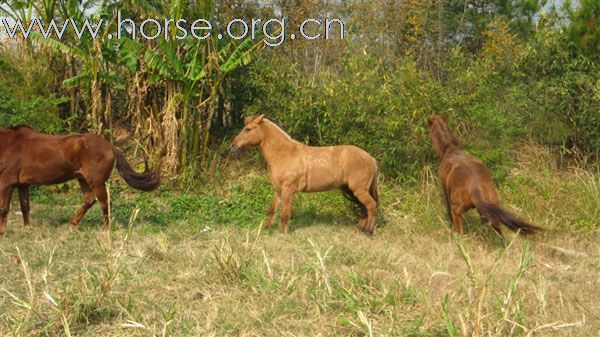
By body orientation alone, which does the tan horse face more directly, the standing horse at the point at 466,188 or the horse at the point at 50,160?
the horse

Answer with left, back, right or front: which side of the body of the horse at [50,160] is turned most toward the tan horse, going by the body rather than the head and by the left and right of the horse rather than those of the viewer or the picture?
back

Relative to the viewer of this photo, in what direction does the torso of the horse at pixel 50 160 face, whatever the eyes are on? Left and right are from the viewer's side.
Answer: facing to the left of the viewer

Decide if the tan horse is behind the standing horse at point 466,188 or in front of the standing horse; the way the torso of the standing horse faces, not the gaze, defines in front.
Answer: in front

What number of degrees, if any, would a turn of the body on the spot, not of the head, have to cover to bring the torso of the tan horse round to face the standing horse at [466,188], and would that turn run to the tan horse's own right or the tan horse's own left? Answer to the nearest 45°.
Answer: approximately 135° to the tan horse's own left

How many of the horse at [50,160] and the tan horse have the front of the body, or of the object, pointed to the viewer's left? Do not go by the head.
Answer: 2

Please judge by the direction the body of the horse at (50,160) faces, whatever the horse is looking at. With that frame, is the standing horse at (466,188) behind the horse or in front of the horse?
behind

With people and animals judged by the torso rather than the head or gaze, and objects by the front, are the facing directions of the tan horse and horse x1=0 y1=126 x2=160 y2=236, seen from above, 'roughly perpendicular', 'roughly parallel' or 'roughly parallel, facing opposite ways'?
roughly parallel

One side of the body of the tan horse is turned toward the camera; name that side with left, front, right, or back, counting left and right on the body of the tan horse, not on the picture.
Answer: left

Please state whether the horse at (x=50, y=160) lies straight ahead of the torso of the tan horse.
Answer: yes

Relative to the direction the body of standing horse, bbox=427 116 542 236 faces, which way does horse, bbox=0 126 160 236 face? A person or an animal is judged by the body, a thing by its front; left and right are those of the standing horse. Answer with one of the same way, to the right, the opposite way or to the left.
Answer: to the left

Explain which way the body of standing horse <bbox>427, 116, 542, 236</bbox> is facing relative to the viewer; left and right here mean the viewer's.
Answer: facing away from the viewer and to the left of the viewer

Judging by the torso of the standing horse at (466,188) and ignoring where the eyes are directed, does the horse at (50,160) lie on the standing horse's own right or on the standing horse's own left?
on the standing horse's own left
